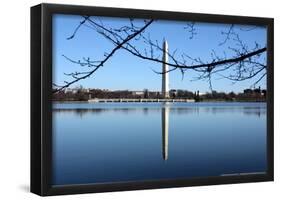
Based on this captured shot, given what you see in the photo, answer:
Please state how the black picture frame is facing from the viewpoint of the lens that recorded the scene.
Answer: facing the viewer and to the right of the viewer
